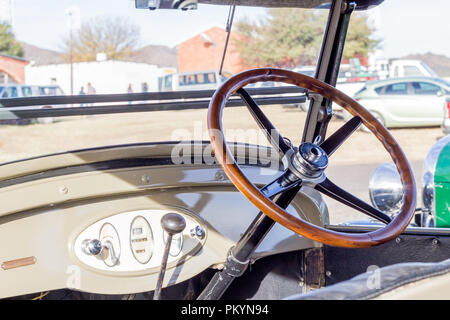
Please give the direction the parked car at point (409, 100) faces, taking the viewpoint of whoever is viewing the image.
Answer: facing to the right of the viewer
